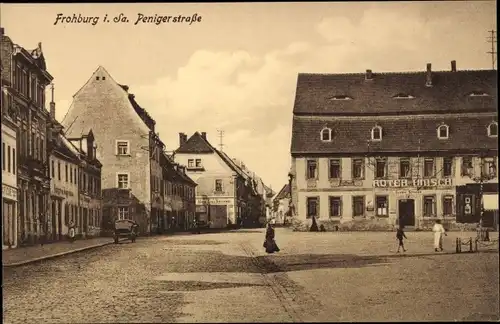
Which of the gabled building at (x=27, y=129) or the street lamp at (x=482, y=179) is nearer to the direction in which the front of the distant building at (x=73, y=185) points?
the street lamp

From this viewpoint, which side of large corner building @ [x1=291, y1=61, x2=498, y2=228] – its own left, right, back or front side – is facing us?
front

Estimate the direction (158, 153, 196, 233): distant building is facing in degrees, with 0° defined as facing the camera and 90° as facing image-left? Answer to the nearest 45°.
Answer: approximately 315°

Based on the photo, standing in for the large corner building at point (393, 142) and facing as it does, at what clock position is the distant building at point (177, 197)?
The distant building is roughly at 3 o'clock from the large corner building.

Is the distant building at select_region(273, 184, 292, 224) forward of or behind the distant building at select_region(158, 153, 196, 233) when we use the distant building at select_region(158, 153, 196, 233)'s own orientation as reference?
forward

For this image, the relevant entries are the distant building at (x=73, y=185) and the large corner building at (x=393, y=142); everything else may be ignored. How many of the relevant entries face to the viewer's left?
0

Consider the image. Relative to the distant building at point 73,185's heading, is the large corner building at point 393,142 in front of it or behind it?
in front

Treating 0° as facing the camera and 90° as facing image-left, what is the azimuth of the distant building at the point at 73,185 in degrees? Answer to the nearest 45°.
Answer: approximately 315°

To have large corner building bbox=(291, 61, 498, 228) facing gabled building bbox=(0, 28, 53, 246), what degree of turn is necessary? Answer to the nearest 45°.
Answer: approximately 90° to its right

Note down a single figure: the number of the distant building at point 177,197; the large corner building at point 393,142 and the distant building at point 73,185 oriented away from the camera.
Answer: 0

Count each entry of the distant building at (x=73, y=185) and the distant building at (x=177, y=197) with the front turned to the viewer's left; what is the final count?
0
